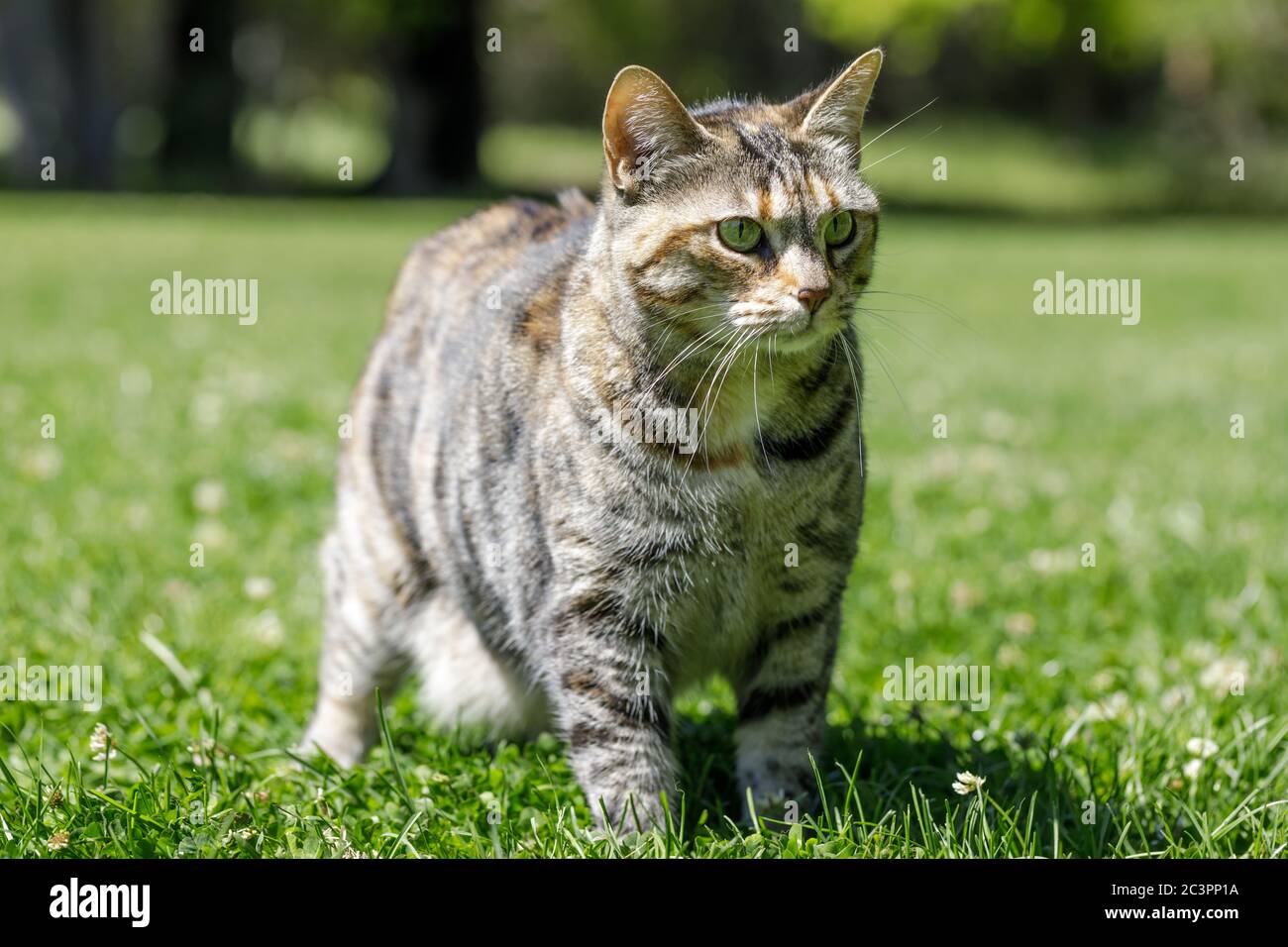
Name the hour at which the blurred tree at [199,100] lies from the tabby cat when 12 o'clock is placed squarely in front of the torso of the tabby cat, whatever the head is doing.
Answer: The blurred tree is roughly at 7 o'clock from the tabby cat.

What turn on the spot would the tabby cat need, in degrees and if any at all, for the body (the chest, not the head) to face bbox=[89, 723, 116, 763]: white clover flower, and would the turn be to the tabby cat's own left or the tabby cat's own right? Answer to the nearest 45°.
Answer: approximately 135° to the tabby cat's own right

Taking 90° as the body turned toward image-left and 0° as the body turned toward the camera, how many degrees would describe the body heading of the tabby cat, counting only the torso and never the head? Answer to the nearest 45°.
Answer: approximately 315°

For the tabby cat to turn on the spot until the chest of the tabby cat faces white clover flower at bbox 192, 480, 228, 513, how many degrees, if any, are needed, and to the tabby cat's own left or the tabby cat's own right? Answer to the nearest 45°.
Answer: approximately 180°

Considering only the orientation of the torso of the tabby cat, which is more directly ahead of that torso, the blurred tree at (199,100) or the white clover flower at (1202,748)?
the white clover flower

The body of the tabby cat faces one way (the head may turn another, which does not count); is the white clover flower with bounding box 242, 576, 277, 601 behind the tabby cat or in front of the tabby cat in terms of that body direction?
behind

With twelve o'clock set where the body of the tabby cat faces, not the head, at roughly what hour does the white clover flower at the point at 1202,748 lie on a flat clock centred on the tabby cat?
The white clover flower is roughly at 10 o'clock from the tabby cat.
